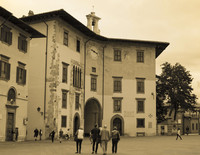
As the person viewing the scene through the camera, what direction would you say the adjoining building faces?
facing the viewer and to the right of the viewer

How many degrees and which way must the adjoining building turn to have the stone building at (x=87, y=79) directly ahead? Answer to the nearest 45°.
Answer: approximately 90° to its left
